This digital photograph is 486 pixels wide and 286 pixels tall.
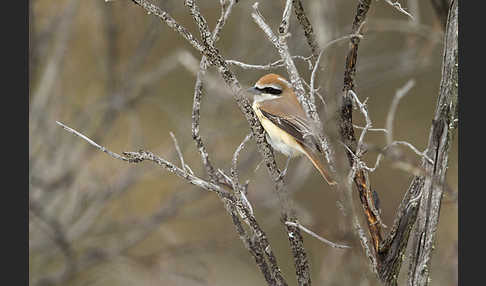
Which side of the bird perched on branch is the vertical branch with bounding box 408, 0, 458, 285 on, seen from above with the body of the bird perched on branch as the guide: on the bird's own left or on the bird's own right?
on the bird's own left

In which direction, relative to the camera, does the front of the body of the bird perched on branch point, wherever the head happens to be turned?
to the viewer's left
